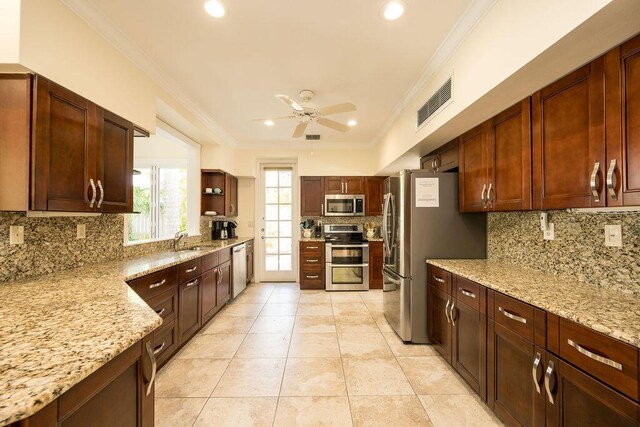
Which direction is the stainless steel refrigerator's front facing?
to the viewer's left

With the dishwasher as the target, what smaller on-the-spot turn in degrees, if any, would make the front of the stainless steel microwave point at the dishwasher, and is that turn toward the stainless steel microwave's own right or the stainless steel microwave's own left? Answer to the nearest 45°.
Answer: approximately 45° to the stainless steel microwave's own right

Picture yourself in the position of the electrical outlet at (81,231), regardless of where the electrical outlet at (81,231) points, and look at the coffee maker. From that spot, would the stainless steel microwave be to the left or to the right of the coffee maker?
right

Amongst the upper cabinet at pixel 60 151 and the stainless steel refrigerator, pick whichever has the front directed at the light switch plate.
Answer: the upper cabinet

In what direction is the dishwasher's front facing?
to the viewer's right

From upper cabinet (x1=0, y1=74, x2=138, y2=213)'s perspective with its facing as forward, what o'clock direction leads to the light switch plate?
The light switch plate is roughly at 12 o'clock from the upper cabinet.

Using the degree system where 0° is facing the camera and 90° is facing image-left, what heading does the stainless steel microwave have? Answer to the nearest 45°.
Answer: approximately 0°

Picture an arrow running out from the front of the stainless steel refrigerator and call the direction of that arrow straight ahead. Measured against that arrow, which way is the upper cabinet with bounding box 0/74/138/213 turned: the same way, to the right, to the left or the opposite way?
the opposite way

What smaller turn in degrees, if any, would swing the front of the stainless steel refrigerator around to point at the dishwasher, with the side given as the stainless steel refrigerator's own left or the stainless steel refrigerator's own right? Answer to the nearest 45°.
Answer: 0° — it already faces it

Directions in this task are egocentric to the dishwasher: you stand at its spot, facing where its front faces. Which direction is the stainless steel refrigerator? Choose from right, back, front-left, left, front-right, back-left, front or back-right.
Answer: front-right

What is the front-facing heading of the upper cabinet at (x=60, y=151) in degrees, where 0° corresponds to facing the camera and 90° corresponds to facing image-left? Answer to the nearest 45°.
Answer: approximately 315°

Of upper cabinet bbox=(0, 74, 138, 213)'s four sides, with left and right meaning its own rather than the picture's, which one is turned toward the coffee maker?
left

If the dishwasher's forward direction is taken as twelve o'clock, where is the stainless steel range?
The stainless steel range is roughly at 12 o'clock from the dishwasher.
